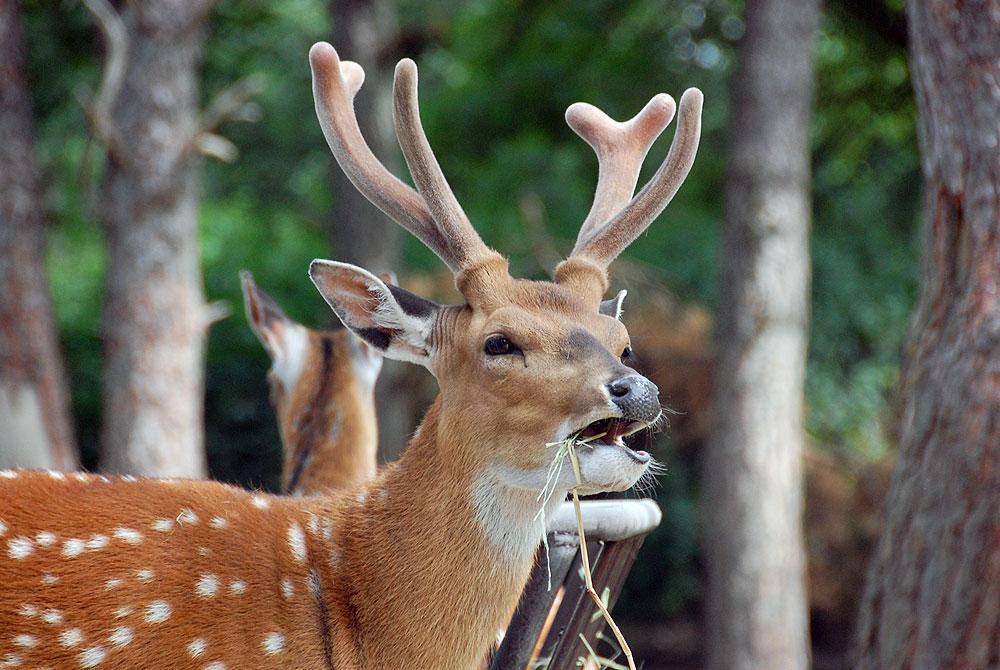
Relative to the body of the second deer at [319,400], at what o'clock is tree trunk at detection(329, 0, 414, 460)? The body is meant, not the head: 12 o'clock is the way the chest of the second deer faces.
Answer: The tree trunk is roughly at 12 o'clock from the second deer.

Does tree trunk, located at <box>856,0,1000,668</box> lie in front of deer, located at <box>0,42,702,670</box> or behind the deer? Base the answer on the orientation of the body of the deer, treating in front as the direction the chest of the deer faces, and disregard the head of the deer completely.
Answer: in front

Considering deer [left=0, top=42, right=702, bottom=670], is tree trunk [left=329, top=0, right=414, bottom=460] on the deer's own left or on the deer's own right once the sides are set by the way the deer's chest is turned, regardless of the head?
on the deer's own left

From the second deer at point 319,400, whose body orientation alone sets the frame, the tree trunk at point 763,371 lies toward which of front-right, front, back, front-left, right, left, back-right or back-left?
front-right

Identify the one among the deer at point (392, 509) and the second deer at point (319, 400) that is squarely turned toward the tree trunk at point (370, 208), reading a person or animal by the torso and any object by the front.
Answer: the second deer

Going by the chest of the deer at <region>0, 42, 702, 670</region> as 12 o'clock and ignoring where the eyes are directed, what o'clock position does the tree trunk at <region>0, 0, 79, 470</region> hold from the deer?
The tree trunk is roughly at 8 o'clock from the deer.

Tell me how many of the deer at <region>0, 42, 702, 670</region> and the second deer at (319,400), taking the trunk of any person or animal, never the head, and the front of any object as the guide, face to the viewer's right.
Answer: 1

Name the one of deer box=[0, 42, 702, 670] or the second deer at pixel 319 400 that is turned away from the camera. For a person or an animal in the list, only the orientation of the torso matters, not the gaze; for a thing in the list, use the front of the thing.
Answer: the second deer

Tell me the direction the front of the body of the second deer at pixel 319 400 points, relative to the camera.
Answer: away from the camera

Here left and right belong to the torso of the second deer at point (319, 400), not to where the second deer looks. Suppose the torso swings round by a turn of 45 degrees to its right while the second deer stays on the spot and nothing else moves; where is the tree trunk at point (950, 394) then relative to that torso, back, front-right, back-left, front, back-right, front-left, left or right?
right

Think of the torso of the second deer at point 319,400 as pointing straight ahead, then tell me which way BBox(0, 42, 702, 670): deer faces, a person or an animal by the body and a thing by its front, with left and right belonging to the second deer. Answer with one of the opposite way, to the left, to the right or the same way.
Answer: to the right

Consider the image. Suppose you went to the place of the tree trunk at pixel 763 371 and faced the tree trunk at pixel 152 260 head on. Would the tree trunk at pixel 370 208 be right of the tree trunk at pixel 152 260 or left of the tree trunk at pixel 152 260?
right

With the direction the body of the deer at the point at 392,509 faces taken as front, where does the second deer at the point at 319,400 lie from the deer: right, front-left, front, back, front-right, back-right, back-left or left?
left

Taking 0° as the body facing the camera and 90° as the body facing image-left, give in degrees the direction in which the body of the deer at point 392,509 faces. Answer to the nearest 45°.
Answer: approximately 270°
